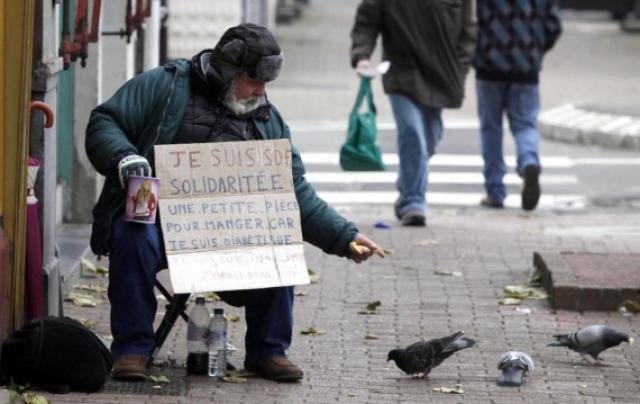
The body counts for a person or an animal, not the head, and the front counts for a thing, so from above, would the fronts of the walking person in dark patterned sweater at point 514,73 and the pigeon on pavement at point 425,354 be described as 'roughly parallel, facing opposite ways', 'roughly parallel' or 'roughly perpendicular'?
roughly perpendicular

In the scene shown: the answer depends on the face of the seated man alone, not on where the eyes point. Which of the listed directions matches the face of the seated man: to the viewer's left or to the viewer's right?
to the viewer's right

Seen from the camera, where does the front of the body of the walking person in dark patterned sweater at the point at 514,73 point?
away from the camera

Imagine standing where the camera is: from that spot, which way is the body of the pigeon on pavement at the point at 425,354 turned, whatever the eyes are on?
to the viewer's left

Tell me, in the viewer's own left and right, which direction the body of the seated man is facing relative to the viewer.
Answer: facing the viewer and to the right of the viewer
